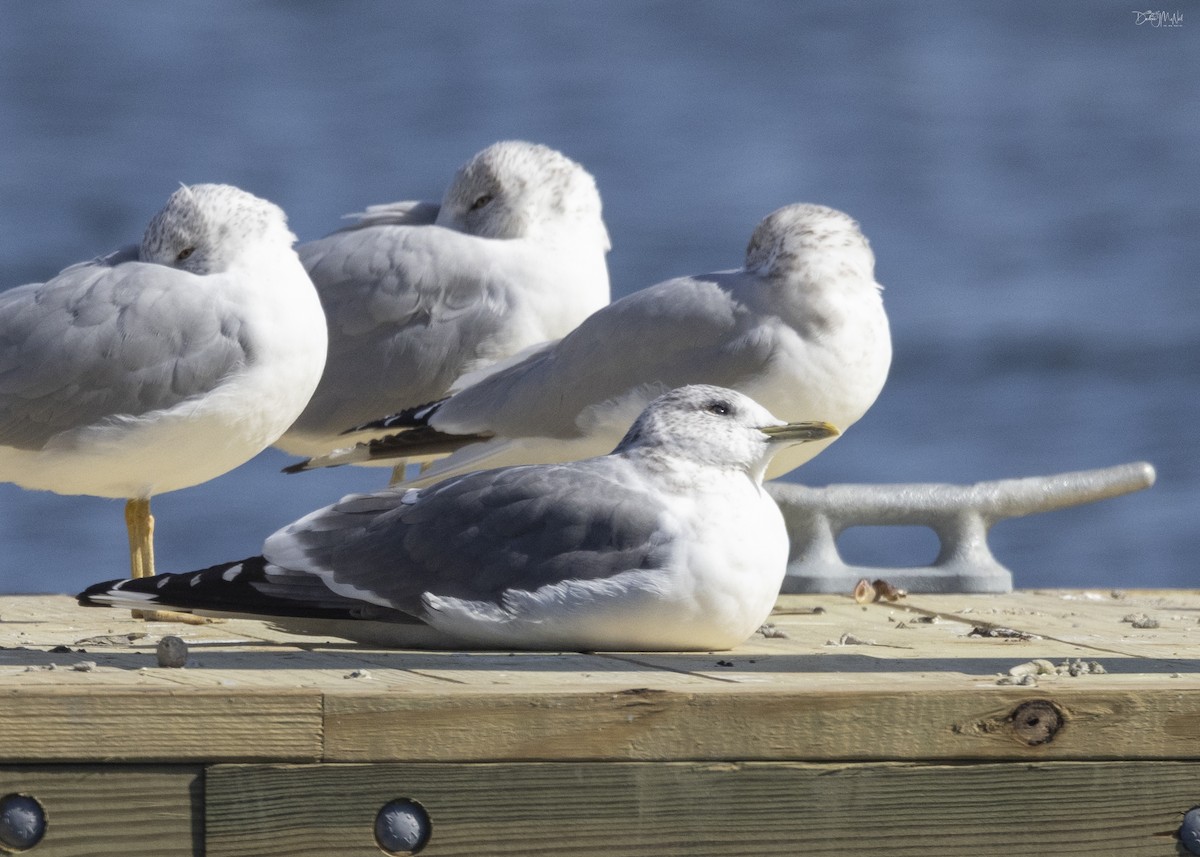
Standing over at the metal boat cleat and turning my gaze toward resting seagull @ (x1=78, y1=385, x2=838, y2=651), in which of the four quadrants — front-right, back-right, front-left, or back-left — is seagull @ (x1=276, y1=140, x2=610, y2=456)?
front-right

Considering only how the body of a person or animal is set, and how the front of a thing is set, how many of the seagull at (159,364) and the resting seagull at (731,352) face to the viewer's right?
2

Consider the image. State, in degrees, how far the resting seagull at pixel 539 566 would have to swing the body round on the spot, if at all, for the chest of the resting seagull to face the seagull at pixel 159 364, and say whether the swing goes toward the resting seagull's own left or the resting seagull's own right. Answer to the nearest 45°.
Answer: approximately 135° to the resting seagull's own left

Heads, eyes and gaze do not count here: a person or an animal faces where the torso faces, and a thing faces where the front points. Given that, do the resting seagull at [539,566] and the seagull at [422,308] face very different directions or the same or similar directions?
same or similar directions

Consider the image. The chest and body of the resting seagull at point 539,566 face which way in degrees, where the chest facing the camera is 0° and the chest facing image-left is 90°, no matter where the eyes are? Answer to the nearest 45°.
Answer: approximately 270°

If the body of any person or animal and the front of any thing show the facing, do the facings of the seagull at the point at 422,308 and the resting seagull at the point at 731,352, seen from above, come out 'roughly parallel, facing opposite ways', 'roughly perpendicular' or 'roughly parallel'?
roughly parallel

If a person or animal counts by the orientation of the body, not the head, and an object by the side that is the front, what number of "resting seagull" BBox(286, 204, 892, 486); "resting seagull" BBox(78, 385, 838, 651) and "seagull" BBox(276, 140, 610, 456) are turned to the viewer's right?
3

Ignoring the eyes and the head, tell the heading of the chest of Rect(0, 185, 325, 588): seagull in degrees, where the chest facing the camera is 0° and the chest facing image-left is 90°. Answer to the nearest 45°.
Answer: approximately 270°

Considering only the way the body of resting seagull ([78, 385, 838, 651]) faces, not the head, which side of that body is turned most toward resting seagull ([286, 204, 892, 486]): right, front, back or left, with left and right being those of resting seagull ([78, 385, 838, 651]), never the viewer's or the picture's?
left

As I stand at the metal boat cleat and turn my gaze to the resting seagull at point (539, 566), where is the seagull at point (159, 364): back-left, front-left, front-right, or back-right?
front-right

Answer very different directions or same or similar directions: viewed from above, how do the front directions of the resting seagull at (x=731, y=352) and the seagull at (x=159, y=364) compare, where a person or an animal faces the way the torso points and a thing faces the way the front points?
same or similar directions

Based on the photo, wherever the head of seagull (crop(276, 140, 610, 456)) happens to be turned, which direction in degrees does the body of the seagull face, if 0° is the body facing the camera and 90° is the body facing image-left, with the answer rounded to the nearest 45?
approximately 270°

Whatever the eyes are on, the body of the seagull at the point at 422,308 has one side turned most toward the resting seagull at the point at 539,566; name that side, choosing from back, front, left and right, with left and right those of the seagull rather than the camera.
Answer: right
